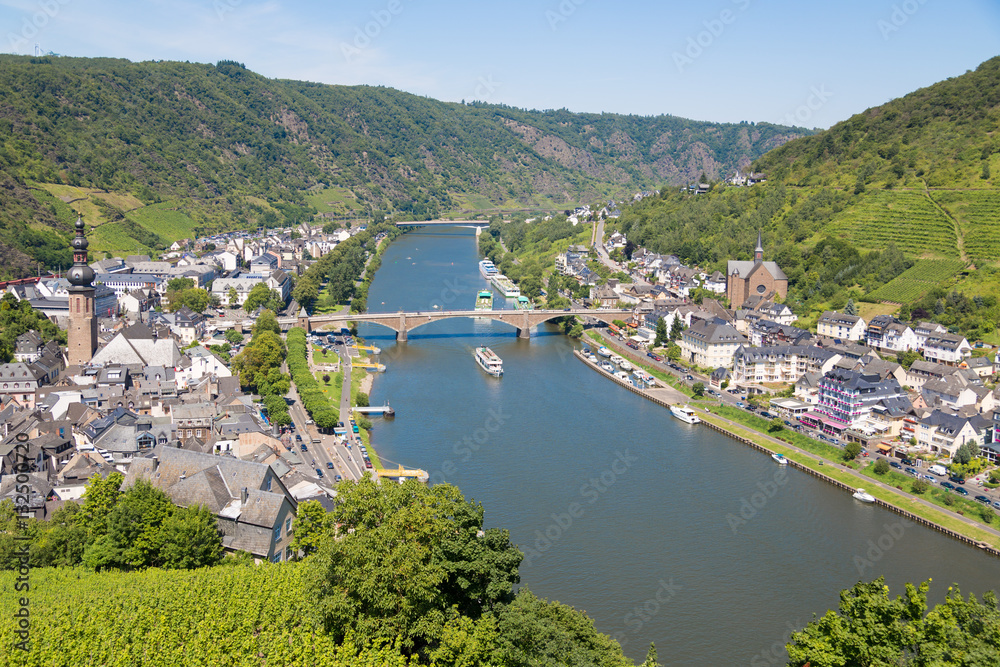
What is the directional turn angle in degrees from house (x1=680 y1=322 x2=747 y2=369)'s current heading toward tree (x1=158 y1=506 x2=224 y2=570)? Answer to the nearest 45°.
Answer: approximately 45° to its left

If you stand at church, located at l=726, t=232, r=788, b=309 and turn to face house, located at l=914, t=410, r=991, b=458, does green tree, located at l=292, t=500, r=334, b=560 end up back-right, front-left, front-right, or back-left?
front-right

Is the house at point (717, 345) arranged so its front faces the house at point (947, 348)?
no

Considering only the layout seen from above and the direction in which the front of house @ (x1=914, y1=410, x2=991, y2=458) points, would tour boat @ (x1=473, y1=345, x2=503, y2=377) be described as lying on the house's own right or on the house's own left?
on the house's own right

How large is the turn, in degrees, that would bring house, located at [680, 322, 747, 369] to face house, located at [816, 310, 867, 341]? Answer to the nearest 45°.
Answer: approximately 180°

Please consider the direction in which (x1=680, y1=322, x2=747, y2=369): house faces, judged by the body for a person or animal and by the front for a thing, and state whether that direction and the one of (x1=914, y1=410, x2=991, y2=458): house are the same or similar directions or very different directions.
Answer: same or similar directions

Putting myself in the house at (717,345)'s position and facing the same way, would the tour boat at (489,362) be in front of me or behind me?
in front

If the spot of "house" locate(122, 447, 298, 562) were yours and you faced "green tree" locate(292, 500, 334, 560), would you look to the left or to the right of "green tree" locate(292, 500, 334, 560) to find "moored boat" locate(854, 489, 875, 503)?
left

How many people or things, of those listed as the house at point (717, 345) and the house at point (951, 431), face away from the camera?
0

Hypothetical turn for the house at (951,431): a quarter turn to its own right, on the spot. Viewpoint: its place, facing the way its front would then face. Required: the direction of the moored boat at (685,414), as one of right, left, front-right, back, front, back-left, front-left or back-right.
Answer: front-left

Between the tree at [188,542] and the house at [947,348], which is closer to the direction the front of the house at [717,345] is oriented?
the tree

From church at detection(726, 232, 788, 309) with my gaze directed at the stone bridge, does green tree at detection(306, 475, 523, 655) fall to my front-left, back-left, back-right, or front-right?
front-left

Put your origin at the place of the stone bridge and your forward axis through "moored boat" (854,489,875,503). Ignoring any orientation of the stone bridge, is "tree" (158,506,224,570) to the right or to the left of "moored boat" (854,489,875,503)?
right

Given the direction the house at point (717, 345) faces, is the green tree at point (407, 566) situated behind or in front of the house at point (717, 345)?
in front

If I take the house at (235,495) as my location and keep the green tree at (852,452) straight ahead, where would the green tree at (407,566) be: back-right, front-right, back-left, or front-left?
front-right

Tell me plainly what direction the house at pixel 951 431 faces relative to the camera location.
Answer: facing the viewer and to the left of the viewer

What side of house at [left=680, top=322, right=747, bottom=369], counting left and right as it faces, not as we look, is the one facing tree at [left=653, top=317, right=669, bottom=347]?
right

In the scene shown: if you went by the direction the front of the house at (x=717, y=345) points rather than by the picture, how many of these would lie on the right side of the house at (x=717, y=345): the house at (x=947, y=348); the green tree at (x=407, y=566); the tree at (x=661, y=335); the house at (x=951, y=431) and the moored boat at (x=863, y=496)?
1
